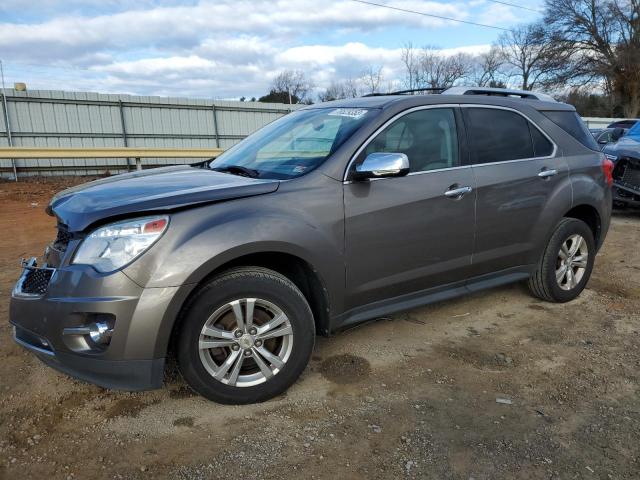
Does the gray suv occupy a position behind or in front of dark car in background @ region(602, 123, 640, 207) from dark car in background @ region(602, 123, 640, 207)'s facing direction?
in front

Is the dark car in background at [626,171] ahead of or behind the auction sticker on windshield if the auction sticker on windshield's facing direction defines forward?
behind

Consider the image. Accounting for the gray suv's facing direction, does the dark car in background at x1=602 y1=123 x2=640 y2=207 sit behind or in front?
behind

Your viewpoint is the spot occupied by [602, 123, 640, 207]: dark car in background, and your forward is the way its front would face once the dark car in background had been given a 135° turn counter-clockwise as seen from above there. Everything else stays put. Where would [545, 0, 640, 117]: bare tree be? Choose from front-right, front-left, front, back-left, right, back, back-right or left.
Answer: left

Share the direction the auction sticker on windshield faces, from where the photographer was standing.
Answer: facing the viewer and to the left of the viewer

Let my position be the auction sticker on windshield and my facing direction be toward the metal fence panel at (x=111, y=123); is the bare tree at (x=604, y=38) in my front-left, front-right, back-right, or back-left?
front-right

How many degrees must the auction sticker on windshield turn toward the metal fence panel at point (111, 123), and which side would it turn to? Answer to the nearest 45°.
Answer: approximately 90° to its right

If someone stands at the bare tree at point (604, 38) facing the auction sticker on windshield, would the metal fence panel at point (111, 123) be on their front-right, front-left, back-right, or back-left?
front-right

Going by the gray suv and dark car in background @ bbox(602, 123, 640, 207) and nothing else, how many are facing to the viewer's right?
0

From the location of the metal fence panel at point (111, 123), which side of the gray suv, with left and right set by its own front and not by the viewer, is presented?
right

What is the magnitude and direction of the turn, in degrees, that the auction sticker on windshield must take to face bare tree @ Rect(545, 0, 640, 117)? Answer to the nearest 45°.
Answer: approximately 180°

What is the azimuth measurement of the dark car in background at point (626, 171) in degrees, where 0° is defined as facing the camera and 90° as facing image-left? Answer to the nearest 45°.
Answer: approximately 45°

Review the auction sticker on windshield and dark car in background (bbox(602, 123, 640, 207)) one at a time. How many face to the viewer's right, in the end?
0

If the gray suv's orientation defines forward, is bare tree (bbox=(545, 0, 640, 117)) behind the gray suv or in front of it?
behind
